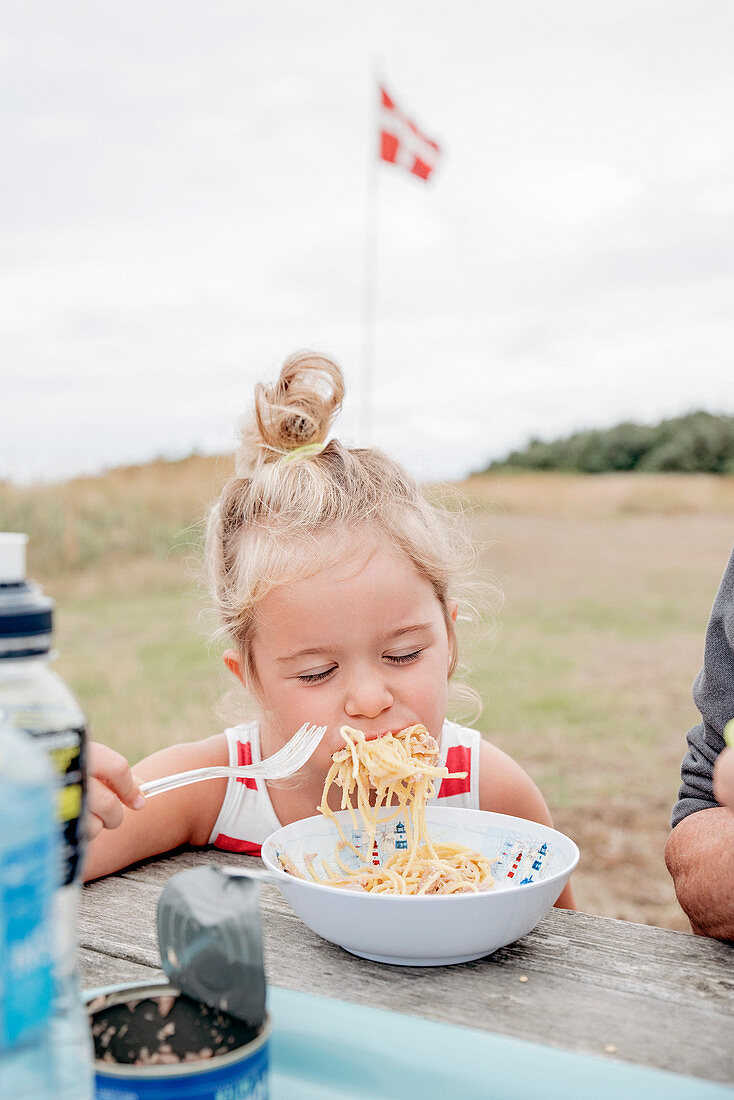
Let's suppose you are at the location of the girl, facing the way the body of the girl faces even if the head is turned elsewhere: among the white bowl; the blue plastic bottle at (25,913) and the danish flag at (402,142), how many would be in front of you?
2

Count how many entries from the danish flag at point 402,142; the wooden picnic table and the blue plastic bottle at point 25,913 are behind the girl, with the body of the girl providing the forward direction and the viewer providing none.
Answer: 1

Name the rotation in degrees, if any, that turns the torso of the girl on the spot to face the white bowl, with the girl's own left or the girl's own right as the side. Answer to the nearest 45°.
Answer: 0° — they already face it

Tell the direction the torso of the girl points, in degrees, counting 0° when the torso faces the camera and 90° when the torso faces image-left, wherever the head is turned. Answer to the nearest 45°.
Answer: approximately 0°

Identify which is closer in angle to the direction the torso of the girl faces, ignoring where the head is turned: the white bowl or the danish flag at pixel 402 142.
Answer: the white bowl

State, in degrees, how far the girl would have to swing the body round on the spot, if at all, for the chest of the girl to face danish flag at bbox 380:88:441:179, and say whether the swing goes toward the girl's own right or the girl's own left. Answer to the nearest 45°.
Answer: approximately 180°

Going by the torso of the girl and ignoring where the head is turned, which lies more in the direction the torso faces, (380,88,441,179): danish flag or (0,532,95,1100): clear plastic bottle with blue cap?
the clear plastic bottle with blue cap

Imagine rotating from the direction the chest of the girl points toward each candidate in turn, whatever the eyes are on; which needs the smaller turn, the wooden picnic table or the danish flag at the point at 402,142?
the wooden picnic table

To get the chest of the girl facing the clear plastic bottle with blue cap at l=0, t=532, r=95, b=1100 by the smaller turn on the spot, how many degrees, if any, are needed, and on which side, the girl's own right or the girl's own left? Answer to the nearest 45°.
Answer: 0° — they already face it

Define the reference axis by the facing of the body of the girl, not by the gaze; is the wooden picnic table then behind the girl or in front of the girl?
in front

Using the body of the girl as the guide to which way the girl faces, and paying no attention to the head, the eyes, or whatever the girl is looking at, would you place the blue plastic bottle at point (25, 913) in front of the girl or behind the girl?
in front
